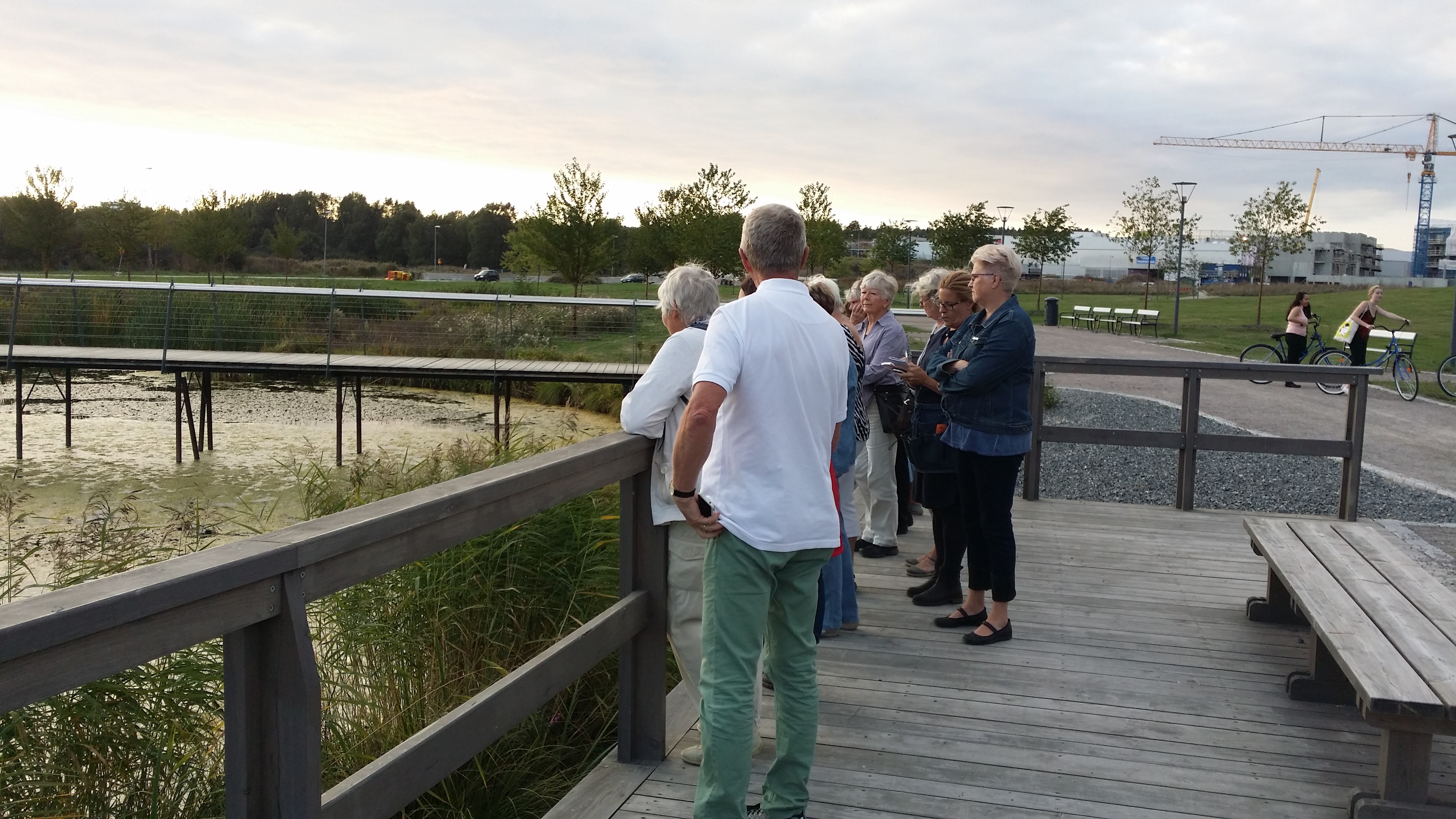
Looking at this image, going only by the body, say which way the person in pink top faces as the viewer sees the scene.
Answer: to the viewer's right

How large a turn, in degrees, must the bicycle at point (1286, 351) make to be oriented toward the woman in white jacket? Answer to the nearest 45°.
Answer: approximately 90° to its right

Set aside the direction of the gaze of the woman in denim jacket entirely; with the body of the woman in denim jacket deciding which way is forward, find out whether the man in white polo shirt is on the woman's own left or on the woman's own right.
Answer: on the woman's own left

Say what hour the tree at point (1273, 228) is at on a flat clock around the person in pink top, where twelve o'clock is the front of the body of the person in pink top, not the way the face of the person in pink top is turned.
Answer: The tree is roughly at 9 o'clock from the person in pink top.

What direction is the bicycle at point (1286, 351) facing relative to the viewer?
to the viewer's right

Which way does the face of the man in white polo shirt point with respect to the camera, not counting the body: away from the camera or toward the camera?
away from the camera

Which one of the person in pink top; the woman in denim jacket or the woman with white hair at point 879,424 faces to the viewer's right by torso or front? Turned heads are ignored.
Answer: the person in pink top

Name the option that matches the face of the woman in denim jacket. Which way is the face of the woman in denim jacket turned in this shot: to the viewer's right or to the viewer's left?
to the viewer's left

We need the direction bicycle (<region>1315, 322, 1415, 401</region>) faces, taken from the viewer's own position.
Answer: facing the viewer and to the right of the viewer

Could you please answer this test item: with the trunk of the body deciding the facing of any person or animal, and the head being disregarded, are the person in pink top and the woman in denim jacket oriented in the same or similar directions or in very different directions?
very different directions

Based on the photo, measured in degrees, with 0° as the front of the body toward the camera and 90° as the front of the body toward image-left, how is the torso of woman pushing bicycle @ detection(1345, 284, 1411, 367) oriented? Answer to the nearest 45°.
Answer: approximately 315°

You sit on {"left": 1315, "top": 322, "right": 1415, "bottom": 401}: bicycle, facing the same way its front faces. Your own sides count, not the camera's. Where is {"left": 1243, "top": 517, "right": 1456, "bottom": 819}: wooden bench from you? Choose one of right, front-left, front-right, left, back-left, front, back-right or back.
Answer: front-right

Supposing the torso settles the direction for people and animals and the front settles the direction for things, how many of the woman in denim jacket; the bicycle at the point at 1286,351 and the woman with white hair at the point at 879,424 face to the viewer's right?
1

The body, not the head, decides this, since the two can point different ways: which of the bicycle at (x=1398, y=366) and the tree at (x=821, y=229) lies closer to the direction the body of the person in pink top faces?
the bicycle
